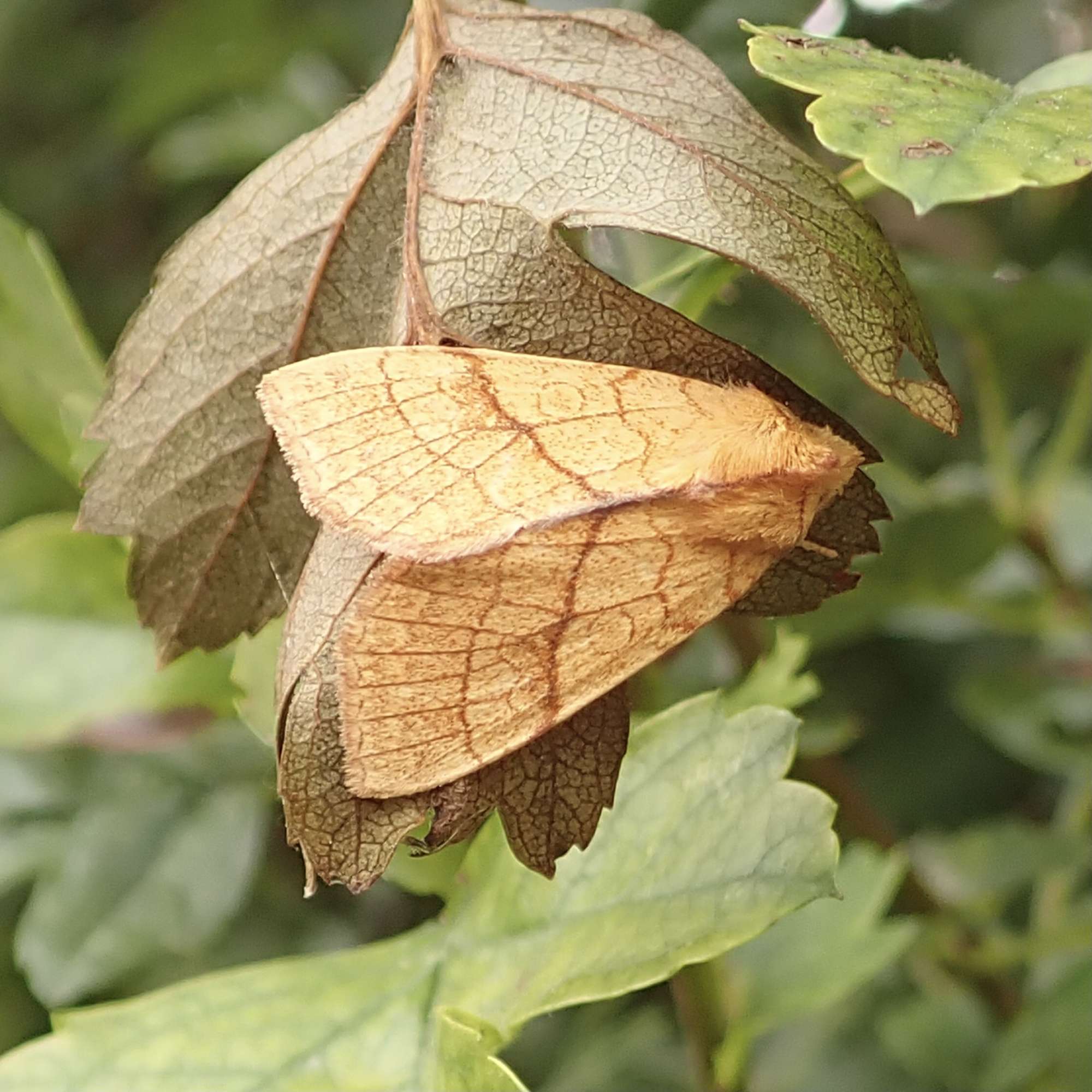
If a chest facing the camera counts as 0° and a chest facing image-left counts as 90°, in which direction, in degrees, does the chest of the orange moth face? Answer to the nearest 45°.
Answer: approximately 270°
